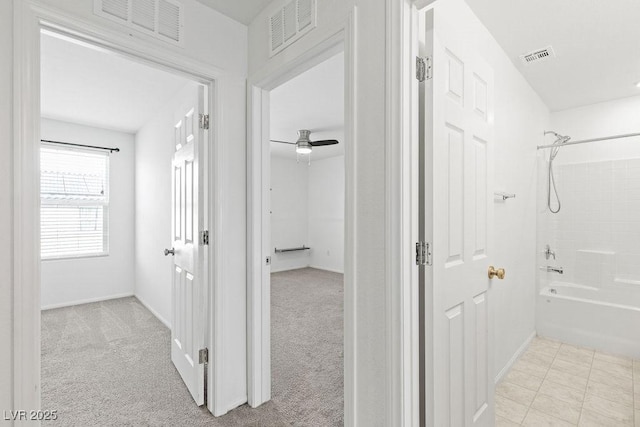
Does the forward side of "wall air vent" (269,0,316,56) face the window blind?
no

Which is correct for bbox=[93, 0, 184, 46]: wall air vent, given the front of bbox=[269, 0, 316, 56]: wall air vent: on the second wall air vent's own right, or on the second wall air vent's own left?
on the second wall air vent's own right

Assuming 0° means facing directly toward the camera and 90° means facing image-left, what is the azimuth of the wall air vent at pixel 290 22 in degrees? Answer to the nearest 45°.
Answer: approximately 45°

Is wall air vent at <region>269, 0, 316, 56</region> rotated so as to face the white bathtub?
no

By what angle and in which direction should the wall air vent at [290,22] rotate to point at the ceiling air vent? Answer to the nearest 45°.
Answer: approximately 135° to its left
